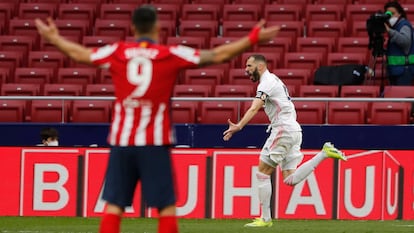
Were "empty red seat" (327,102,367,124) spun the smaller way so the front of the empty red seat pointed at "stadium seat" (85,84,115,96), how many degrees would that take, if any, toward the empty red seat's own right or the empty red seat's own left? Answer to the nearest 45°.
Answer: approximately 90° to the empty red seat's own right

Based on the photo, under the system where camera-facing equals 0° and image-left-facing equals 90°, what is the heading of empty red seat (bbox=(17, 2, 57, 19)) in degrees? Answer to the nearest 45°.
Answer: approximately 0°

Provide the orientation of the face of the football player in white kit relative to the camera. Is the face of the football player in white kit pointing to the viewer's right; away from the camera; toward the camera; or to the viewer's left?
to the viewer's left

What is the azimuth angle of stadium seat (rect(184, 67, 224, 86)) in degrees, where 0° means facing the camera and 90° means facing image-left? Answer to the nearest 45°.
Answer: approximately 0°
